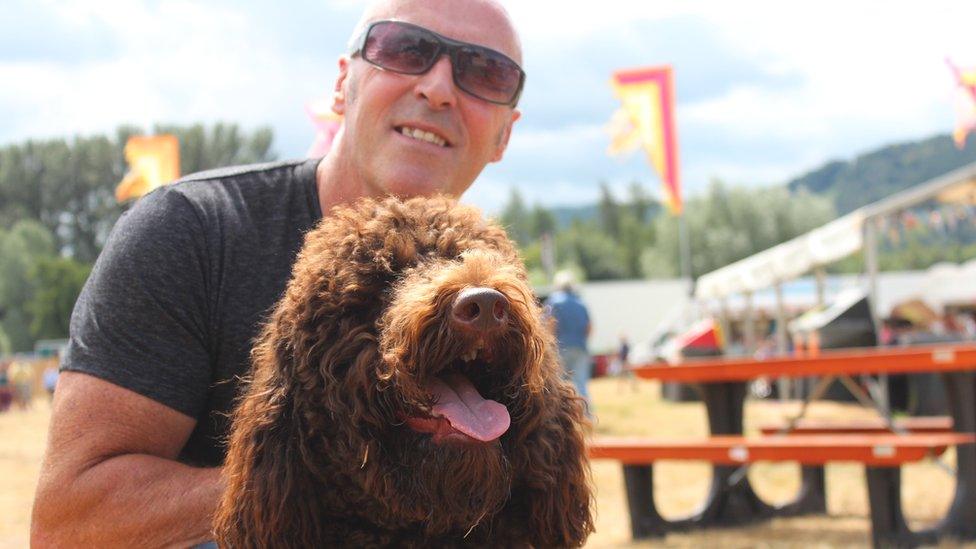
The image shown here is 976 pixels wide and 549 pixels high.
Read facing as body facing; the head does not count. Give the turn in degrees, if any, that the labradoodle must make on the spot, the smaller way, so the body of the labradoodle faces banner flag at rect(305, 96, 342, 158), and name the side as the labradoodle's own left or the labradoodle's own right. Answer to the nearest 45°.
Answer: approximately 135° to the labradoodle's own left

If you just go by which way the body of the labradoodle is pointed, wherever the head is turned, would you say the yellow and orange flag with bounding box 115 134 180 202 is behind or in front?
behind

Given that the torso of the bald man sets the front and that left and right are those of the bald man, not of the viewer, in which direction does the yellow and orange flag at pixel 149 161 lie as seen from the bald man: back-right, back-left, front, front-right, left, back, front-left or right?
back-left

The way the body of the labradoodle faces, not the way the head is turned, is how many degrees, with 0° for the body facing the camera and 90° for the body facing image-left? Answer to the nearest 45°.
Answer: approximately 315°

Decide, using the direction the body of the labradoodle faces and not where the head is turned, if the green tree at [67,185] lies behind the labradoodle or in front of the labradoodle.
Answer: behind

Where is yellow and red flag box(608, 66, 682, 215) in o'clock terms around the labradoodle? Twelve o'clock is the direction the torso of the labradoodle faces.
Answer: The yellow and red flag is roughly at 8 o'clock from the labradoodle.
